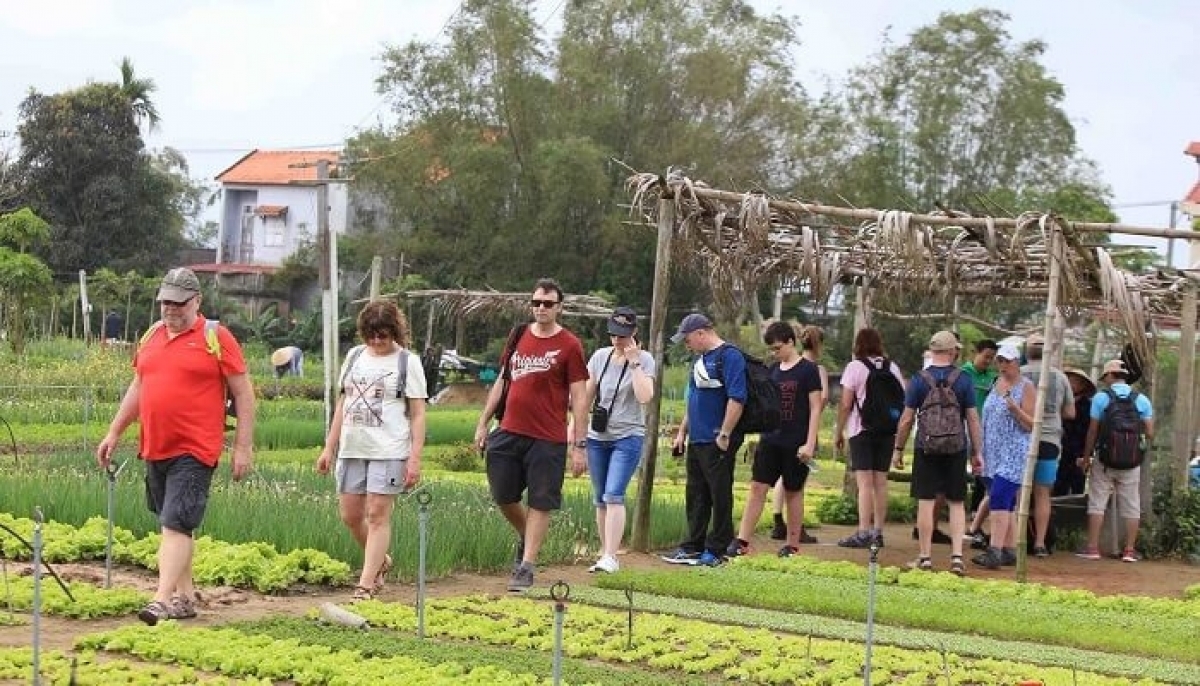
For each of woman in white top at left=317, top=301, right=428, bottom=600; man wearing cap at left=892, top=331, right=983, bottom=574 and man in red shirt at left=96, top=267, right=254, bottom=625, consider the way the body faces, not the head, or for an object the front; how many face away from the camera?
1

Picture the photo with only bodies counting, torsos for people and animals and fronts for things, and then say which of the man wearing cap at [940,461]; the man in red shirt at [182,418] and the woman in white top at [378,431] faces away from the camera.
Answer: the man wearing cap

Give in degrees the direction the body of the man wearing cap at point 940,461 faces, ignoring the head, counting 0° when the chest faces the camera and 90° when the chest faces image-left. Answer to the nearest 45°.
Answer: approximately 180°

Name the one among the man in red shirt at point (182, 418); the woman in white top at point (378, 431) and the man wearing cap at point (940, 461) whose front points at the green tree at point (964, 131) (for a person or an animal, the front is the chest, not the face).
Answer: the man wearing cap

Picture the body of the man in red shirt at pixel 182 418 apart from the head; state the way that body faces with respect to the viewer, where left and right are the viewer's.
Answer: facing the viewer and to the left of the viewer

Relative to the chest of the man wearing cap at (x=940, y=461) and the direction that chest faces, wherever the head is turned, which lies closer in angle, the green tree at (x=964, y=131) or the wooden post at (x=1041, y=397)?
the green tree

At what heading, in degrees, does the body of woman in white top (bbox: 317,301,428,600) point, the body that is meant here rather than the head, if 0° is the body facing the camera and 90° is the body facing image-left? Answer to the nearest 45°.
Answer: approximately 45°

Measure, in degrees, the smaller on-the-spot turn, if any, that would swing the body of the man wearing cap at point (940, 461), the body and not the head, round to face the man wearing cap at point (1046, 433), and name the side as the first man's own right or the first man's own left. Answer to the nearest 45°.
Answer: approximately 45° to the first man's own right

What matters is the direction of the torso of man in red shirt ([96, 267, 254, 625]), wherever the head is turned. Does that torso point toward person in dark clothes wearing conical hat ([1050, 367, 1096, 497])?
no

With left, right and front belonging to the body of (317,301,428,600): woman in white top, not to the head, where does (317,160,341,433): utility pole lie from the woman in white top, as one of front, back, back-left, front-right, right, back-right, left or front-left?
back-right

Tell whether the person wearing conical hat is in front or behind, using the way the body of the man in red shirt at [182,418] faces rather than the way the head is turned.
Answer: behind

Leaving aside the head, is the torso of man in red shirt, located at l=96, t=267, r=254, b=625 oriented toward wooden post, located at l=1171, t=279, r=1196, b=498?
no

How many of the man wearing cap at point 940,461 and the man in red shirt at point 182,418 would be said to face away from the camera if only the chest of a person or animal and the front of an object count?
1

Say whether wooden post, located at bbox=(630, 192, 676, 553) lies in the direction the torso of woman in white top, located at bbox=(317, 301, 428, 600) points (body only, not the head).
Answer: no

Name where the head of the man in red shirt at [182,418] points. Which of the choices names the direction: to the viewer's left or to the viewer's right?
to the viewer's left

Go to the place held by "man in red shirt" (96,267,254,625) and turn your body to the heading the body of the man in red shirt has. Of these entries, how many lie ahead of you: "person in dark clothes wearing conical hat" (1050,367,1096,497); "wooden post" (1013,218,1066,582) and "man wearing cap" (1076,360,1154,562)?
0
